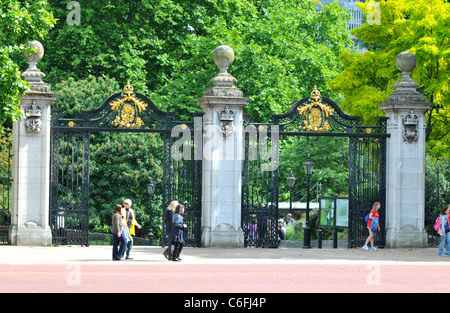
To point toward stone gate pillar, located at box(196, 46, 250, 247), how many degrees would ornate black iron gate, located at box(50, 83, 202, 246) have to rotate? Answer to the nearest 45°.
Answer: approximately 90° to its left

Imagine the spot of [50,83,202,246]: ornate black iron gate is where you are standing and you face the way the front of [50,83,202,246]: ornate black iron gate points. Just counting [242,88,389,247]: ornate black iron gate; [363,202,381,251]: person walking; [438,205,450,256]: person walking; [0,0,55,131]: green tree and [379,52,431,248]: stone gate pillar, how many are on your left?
4

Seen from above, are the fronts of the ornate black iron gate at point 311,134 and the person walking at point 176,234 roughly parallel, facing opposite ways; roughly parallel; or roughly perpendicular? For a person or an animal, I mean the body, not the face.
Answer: roughly perpendicular

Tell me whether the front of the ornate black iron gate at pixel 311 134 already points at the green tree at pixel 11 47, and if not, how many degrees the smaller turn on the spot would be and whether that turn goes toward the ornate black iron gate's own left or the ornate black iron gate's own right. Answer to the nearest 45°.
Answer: approximately 45° to the ornate black iron gate's own right

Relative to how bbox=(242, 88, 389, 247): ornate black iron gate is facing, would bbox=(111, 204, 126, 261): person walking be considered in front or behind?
in front
